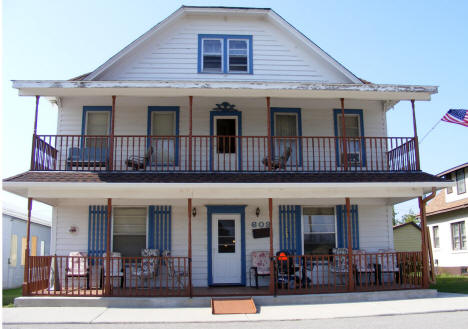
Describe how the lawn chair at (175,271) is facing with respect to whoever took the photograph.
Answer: facing the viewer and to the right of the viewer

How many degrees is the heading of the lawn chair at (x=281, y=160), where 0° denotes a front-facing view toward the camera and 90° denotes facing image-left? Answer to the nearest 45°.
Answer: approximately 90°

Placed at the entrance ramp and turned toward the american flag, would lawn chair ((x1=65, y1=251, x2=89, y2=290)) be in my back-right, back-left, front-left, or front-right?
back-left

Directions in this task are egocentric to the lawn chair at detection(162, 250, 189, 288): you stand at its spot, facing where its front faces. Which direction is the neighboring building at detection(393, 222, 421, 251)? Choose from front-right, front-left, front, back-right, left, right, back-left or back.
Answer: left
